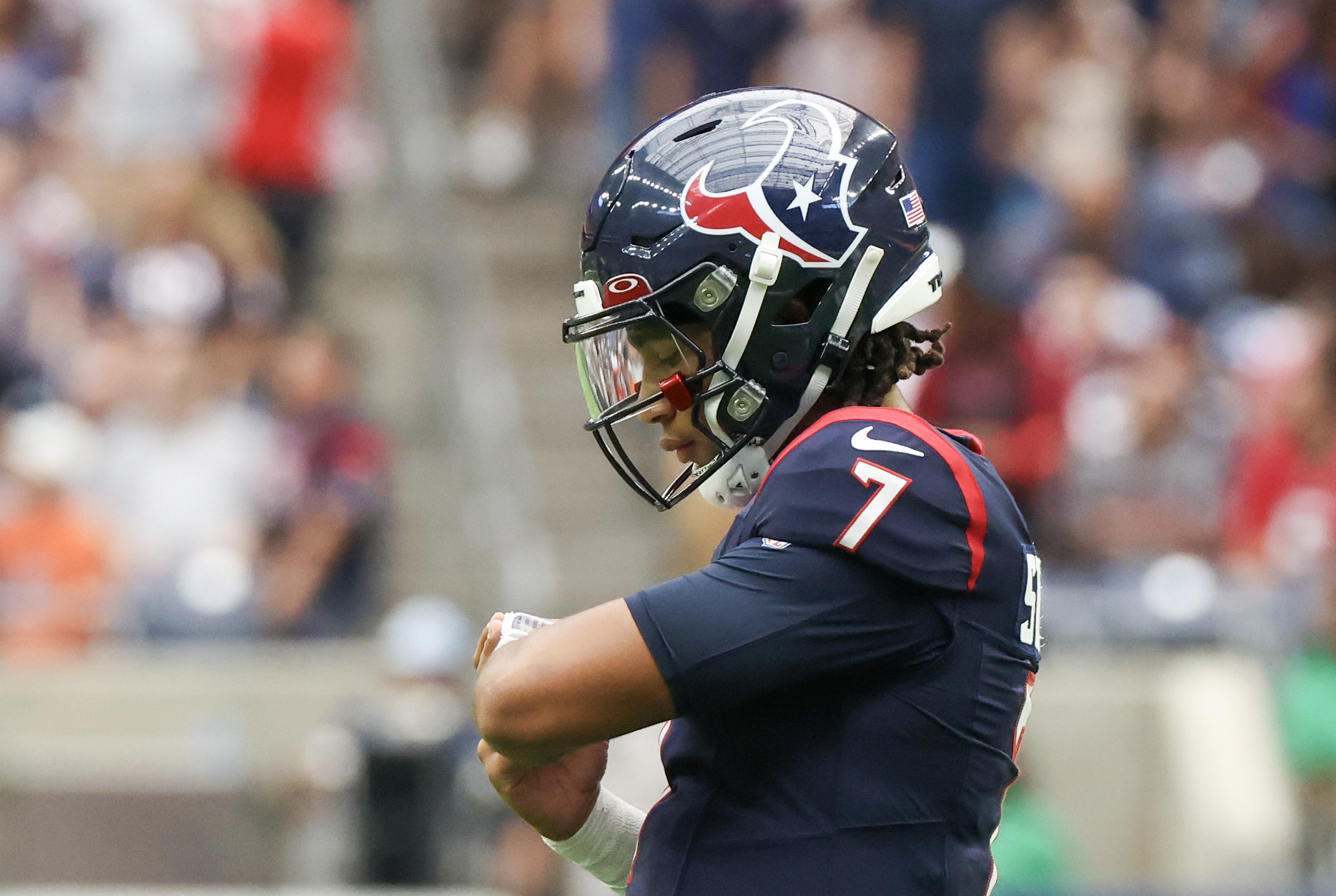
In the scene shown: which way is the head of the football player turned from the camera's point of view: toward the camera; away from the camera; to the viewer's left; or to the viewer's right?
to the viewer's left

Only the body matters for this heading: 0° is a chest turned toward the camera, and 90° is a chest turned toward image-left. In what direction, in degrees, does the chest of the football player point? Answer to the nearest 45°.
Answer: approximately 90°
